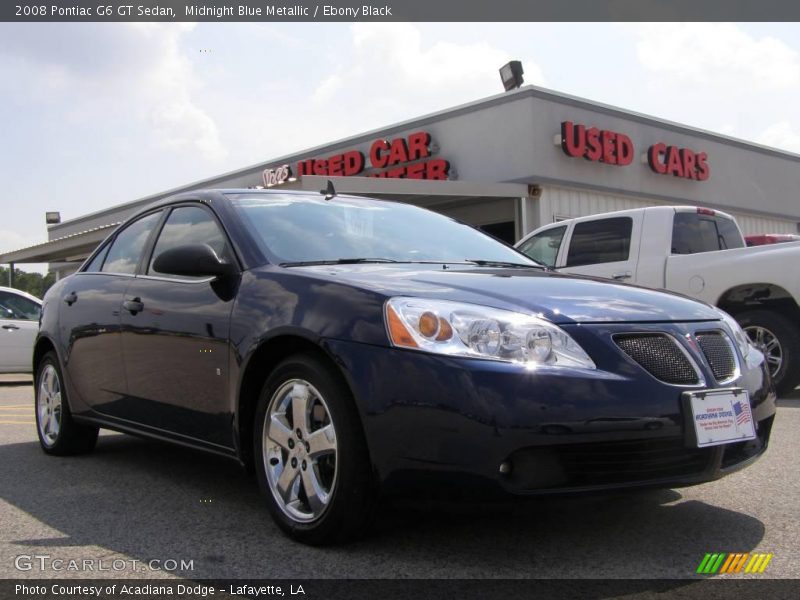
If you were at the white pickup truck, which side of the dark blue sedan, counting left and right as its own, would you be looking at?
left

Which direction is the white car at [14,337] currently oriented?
to the viewer's right

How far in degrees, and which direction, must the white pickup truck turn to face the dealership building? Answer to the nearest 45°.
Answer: approximately 45° to its right

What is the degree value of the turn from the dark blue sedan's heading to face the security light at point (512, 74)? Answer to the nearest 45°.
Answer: approximately 135° to its left

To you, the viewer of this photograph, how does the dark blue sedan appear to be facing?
facing the viewer and to the right of the viewer

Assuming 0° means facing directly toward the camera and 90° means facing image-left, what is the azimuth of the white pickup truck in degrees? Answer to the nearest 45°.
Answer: approximately 135°

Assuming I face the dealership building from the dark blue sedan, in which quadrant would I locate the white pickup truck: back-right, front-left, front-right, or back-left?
front-right

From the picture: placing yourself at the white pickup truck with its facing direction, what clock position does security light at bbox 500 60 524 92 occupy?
The security light is roughly at 1 o'clock from the white pickup truck.

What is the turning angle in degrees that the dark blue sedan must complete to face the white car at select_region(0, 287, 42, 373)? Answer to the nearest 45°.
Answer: approximately 180°
